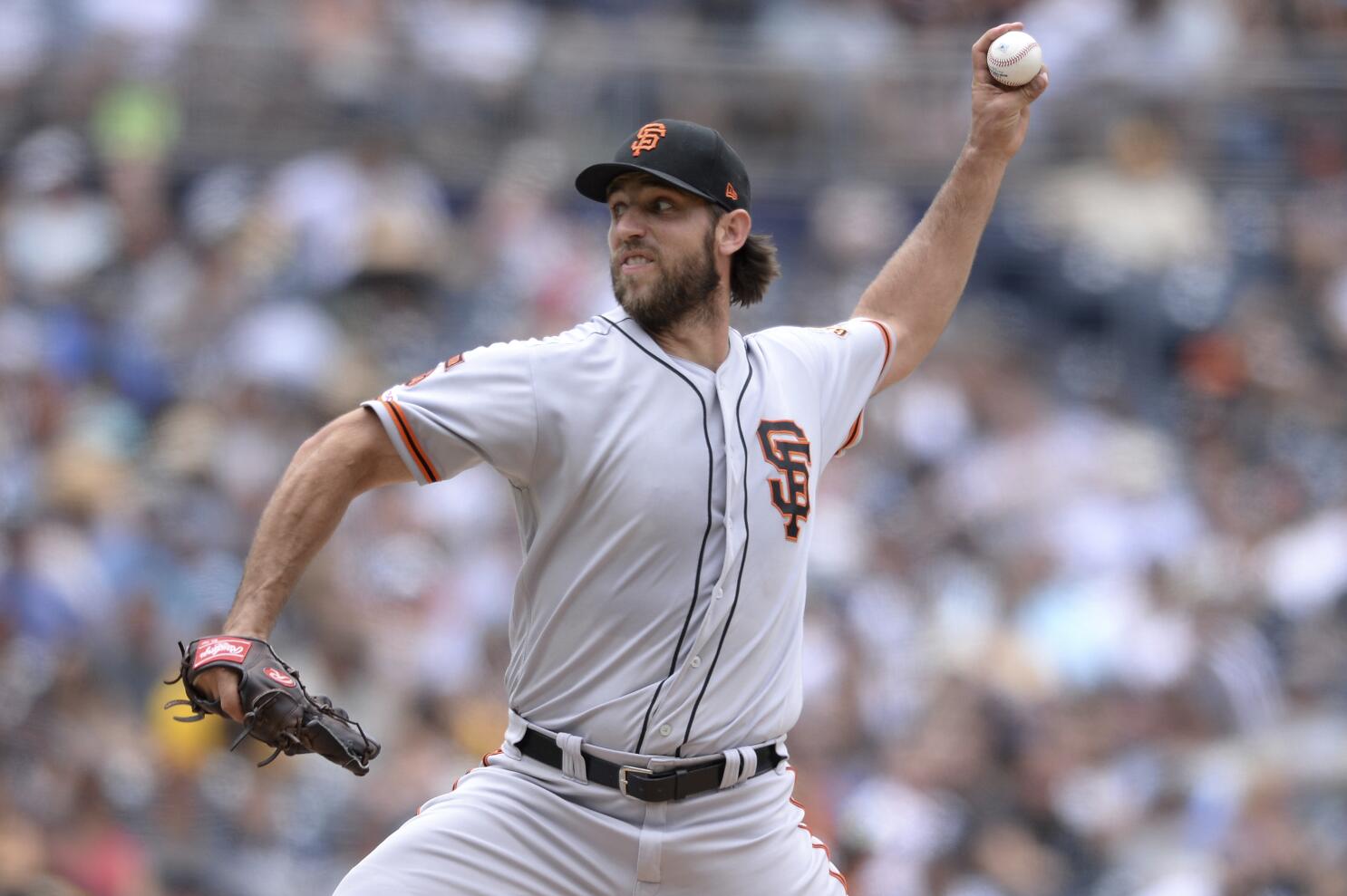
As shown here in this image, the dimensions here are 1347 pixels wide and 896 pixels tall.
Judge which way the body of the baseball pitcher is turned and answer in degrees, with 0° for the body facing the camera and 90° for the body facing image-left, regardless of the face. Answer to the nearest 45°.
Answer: approximately 0°
